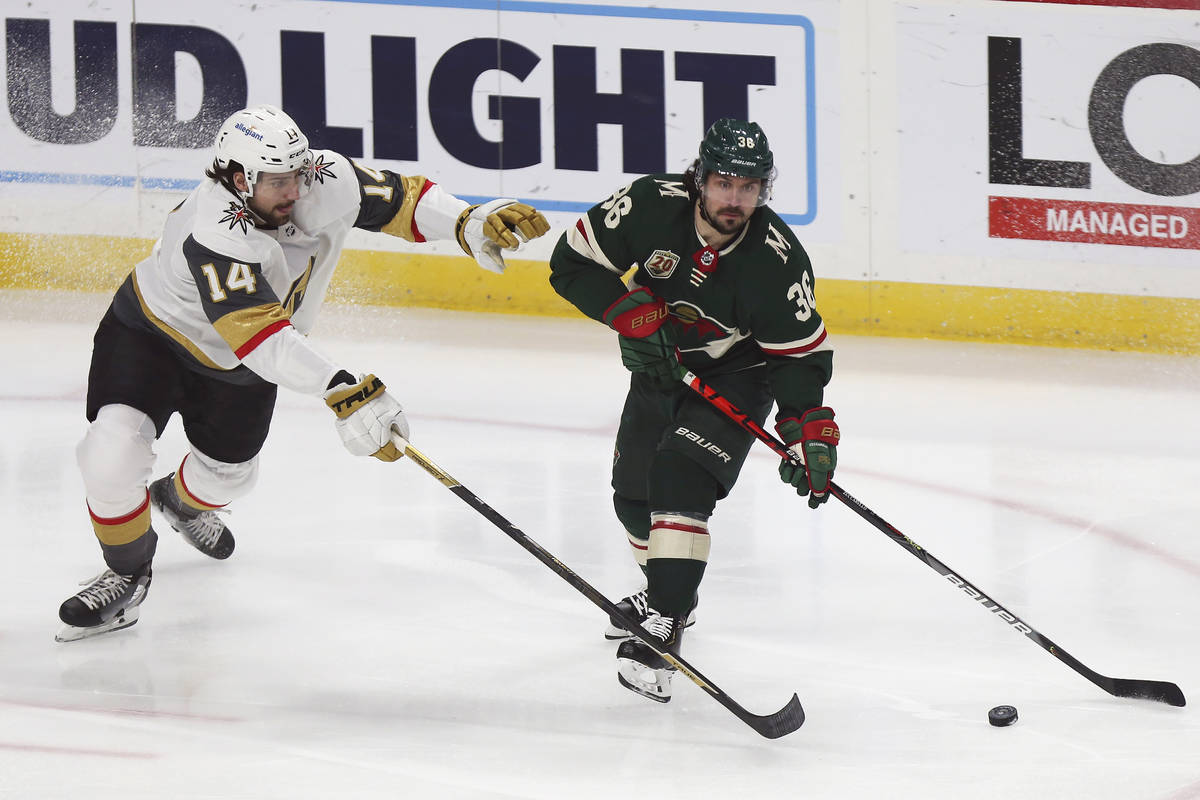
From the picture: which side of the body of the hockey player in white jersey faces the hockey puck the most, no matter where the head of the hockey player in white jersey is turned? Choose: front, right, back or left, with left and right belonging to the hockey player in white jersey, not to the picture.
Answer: front

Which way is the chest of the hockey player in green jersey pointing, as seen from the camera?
toward the camera

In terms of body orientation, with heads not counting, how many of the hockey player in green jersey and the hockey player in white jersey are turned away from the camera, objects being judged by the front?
0

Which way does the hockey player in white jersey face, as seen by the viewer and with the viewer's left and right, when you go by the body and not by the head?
facing the viewer and to the right of the viewer
